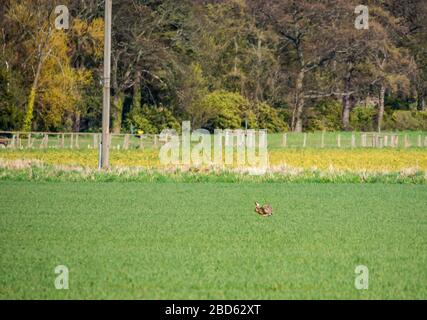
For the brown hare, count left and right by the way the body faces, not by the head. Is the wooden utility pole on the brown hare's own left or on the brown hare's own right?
on the brown hare's own right

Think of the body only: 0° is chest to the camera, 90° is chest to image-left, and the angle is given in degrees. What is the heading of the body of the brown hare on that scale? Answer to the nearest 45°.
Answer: approximately 90°
